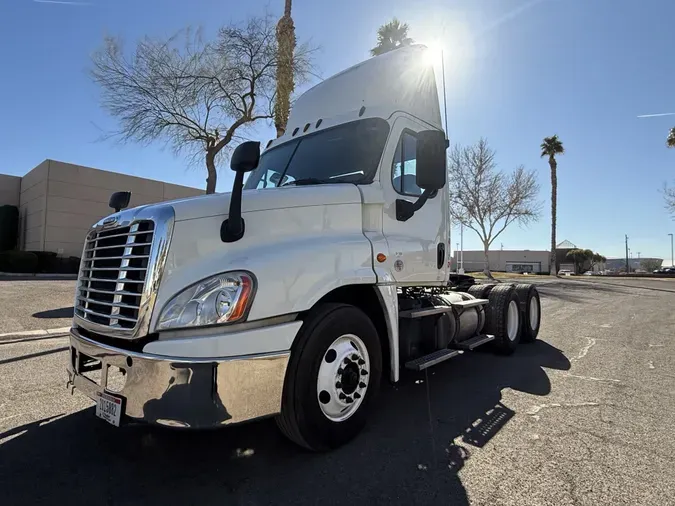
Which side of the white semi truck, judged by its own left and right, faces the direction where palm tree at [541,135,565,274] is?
back

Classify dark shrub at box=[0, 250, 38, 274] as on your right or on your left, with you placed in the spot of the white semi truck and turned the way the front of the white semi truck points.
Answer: on your right

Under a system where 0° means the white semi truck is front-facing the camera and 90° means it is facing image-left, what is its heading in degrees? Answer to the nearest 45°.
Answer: approximately 45°

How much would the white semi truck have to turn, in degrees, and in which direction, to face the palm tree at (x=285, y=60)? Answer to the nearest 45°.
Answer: approximately 135° to its right

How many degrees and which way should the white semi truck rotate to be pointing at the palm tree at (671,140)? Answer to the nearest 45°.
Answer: approximately 180°

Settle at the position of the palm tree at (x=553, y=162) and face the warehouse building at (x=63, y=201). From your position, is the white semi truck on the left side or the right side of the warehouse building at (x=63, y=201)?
left

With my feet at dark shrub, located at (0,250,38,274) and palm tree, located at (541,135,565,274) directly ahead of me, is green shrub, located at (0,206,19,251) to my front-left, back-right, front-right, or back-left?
back-left

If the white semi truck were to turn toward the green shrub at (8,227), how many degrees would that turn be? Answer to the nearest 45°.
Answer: approximately 90° to its right

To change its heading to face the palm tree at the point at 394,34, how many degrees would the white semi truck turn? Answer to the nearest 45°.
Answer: approximately 135° to its right

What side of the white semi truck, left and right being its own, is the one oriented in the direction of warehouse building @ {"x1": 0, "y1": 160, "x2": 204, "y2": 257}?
right

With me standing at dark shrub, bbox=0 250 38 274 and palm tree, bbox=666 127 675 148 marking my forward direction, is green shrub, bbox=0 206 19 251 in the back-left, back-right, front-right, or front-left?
back-left
